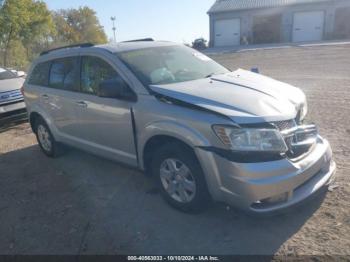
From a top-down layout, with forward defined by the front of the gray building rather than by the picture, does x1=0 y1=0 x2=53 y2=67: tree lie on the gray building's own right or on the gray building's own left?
on the gray building's own right

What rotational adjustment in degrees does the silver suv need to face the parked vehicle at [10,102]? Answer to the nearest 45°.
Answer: approximately 180°

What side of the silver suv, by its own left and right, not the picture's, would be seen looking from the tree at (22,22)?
back

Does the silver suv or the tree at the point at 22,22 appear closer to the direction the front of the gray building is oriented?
the silver suv

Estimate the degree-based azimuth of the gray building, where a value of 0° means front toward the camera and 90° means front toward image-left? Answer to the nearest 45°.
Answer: approximately 0°

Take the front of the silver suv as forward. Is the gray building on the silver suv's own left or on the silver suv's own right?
on the silver suv's own left

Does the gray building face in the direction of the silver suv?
yes
